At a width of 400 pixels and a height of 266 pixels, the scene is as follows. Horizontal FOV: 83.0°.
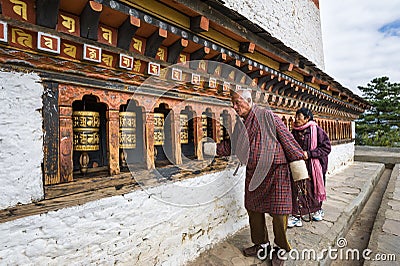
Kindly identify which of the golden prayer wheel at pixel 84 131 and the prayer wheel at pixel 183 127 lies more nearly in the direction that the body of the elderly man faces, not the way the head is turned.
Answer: the golden prayer wheel

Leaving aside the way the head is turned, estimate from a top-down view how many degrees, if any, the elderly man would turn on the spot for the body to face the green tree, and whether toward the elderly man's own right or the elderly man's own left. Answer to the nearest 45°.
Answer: approximately 180°

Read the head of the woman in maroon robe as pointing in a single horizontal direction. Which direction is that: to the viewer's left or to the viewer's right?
to the viewer's left

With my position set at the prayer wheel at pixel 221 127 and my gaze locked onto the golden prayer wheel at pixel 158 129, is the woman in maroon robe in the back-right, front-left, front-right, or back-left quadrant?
back-left

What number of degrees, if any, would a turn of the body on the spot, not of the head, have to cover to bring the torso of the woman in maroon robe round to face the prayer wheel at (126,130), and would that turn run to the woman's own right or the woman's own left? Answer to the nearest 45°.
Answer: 0° — they already face it

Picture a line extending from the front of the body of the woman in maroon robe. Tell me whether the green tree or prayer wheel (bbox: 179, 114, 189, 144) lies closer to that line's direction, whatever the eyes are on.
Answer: the prayer wheel

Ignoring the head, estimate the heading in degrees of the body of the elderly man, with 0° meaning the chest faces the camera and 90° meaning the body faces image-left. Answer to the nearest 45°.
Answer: approximately 45°

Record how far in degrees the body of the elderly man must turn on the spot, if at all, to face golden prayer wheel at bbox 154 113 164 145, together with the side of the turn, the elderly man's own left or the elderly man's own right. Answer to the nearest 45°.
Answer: approximately 45° to the elderly man's own right

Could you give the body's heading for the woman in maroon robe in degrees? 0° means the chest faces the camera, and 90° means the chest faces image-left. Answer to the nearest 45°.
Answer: approximately 45°
